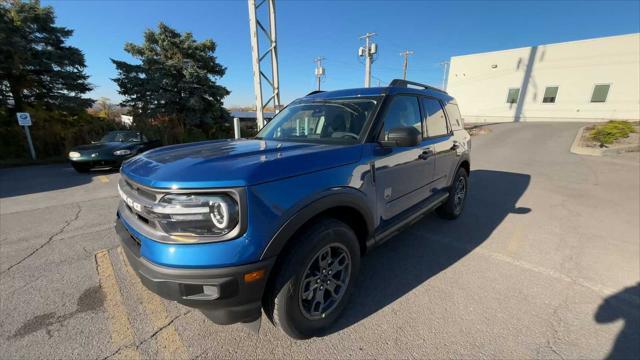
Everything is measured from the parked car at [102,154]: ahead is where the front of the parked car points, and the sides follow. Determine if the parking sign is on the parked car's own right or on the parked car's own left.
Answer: on the parked car's own right

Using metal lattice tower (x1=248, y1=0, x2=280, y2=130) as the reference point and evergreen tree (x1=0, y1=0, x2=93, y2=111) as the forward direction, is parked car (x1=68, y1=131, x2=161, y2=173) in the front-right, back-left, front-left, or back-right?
front-left

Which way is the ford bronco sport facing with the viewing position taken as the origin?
facing the viewer and to the left of the viewer

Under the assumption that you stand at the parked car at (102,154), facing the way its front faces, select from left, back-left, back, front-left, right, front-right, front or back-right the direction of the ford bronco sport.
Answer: front-left

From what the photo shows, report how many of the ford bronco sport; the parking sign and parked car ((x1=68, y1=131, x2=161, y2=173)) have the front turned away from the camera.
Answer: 0

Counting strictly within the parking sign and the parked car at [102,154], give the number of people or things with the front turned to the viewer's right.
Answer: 0

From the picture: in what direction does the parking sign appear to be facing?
toward the camera

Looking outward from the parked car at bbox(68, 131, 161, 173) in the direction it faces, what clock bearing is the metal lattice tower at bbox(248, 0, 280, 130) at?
The metal lattice tower is roughly at 8 o'clock from the parked car.

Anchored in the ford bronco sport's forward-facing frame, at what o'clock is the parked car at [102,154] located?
The parked car is roughly at 3 o'clock from the ford bronco sport.

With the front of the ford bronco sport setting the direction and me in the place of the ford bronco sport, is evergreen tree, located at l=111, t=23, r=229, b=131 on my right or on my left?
on my right

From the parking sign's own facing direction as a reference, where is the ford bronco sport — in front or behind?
in front

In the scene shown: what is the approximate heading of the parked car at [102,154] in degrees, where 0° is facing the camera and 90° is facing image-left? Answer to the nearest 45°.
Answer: approximately 45°
